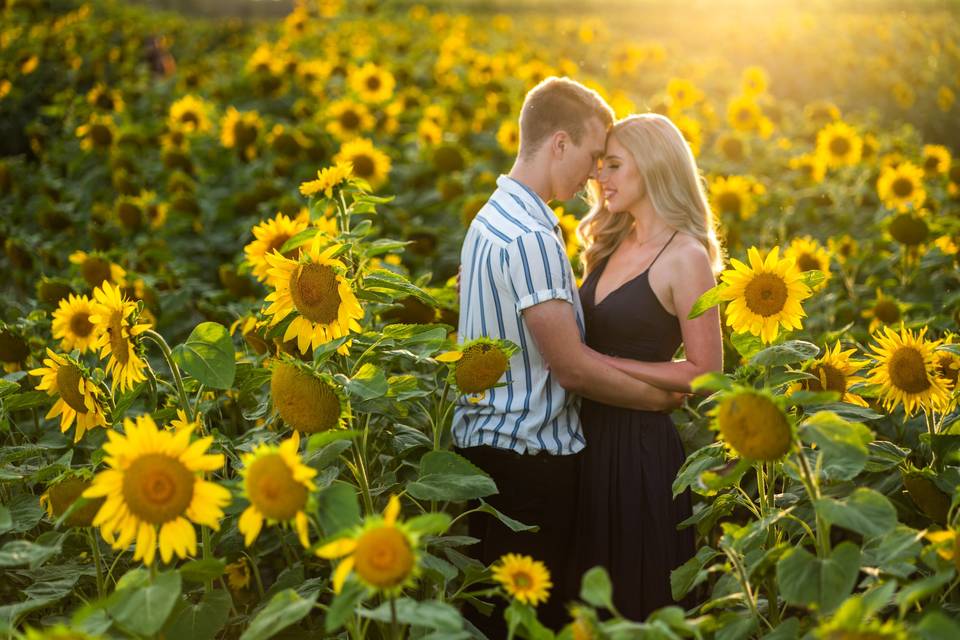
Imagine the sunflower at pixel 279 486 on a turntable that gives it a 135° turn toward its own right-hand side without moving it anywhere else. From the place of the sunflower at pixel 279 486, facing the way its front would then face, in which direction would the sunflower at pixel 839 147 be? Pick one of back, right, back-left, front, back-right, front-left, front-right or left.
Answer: right

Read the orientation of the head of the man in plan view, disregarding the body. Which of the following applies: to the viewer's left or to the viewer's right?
to the viewer's right

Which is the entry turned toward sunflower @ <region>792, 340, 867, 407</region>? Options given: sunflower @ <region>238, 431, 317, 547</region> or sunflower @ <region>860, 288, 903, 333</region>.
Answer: sunflower @ <region>860, 288, 903, 333</region>

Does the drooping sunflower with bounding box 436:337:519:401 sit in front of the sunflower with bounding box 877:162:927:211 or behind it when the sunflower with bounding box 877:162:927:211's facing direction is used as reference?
in front

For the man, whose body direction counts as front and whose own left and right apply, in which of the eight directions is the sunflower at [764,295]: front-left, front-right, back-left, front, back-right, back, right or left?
front-right

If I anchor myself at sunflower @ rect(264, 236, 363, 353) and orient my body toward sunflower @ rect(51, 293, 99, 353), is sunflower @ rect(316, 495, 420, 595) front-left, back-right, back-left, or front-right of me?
back-left

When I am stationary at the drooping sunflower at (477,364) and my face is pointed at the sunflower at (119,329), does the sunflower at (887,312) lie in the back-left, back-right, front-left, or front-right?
back-right

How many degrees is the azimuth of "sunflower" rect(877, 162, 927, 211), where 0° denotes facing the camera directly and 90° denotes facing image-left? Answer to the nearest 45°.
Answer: approximately 0°

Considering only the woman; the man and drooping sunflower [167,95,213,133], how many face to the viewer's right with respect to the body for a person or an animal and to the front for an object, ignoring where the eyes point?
1

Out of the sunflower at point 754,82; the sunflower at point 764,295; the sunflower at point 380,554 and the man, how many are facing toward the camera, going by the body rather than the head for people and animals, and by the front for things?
3

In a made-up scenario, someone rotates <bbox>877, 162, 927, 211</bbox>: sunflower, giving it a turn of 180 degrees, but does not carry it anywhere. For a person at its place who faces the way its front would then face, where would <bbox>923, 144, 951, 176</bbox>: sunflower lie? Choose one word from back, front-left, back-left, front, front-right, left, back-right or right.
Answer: front
